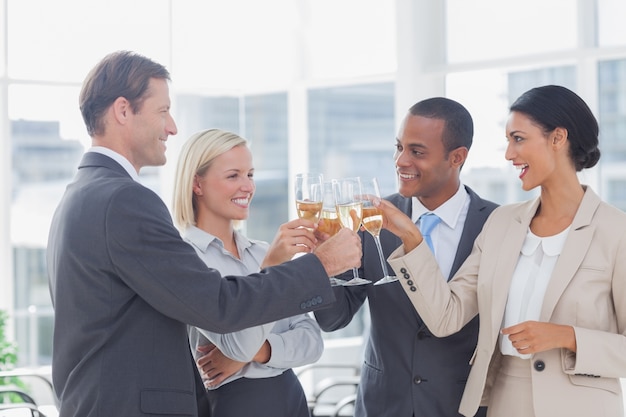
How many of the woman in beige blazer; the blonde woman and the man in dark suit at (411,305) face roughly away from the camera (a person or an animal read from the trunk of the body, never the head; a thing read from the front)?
0

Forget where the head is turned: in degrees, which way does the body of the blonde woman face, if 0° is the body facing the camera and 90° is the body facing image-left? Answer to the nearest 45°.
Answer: approximately 315°

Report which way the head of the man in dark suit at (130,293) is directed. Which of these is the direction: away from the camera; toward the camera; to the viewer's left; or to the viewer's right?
to the viewer's right

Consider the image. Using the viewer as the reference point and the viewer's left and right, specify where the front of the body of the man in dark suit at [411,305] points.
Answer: facing the viewer and to the left of the viewer

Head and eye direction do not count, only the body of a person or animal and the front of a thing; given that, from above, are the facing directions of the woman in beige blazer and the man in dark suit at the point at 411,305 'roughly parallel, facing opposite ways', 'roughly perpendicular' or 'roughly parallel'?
roughly parallel

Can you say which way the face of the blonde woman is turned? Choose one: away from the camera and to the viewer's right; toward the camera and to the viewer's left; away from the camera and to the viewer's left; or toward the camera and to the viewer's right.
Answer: toward the camera and to the viewer's right

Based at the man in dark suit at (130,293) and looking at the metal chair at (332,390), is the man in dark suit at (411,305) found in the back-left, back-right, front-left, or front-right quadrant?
front-right

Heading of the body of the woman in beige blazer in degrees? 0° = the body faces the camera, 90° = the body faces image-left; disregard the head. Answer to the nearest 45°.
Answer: approximately 45°

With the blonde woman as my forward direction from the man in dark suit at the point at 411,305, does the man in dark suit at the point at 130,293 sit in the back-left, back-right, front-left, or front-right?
front-left

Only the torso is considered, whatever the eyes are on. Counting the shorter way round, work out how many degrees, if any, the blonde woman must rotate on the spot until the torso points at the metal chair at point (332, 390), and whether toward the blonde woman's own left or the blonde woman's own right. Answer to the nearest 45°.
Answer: approximately 135° to the blonde woman's own left

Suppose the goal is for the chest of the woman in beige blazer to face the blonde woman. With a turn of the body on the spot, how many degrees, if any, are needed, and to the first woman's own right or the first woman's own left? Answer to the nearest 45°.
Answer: approximately 45° to the first woman's own right

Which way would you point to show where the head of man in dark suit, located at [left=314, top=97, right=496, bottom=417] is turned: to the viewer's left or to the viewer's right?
to the viewer's left

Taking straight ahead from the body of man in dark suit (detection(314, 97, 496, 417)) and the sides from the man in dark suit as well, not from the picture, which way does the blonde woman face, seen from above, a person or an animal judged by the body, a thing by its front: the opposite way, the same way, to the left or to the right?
to the left

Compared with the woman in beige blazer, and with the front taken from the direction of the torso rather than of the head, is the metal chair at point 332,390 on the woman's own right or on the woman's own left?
on the woman's own right

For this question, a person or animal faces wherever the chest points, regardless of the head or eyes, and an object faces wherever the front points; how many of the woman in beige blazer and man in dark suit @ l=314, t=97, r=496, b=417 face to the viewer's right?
0

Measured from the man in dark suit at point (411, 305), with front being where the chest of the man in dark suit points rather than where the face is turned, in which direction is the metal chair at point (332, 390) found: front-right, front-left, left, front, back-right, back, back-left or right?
back-right
